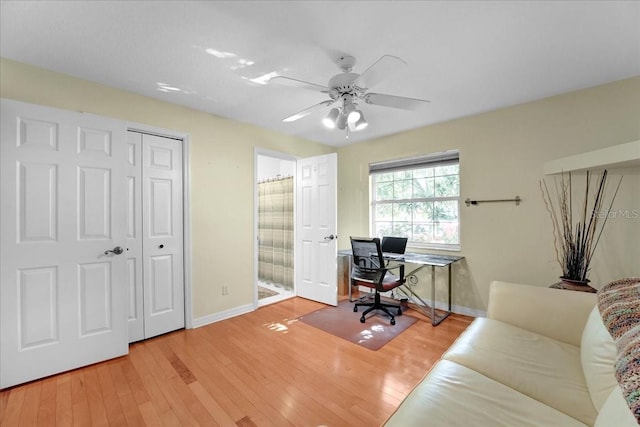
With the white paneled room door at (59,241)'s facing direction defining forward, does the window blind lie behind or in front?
in front

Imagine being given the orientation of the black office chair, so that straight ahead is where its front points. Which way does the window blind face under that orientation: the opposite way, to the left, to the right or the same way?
the opposite way

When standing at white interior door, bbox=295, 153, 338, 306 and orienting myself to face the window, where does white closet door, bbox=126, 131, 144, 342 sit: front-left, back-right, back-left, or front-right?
back-right

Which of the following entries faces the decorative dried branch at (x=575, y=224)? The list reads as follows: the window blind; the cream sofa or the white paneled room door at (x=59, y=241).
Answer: the white paneled room door

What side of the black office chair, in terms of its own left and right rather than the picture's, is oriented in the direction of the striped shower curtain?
left

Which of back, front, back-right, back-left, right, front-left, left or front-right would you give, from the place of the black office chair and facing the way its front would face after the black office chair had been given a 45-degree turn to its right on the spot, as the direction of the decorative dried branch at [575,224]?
front

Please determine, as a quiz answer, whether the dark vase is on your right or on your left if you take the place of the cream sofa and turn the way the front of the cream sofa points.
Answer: on your right

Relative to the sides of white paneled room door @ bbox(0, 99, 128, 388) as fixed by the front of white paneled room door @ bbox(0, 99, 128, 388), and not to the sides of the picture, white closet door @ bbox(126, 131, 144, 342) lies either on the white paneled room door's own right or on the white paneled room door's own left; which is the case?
on the white paneled room door's own left

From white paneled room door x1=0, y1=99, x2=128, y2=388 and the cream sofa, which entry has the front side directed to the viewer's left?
the cream sofa

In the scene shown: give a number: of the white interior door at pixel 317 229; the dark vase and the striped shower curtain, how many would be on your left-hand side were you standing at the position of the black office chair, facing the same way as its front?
2

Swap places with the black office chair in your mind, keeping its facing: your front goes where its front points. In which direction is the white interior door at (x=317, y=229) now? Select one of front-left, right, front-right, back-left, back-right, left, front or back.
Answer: left

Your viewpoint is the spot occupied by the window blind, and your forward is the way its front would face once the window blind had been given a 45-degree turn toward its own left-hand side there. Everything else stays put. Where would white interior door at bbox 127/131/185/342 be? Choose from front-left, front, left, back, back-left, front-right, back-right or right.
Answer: front-right

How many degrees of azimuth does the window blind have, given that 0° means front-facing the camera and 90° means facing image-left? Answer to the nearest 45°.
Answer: approximately 45°

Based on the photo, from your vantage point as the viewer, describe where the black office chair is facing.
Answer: facing away from the viewer and to the right of the viewer

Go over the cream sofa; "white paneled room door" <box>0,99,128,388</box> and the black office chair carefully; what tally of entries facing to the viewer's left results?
1

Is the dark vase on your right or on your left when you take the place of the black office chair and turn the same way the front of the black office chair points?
on your right

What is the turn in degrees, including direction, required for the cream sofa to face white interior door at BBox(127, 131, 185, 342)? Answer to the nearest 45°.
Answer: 0° — it already faces it

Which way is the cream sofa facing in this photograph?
to the viewer's left

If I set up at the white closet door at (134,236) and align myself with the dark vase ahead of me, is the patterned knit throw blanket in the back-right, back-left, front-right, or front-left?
front-right

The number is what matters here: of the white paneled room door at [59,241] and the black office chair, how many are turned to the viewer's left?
0

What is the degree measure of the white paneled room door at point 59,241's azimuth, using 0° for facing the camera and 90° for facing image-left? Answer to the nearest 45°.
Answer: approximately 315°
